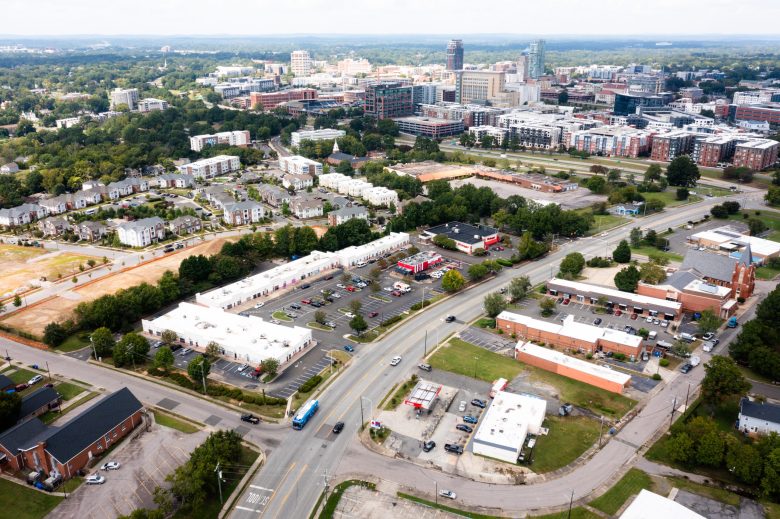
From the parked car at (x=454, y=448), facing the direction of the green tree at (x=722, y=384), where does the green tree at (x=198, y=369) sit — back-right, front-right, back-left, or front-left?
back-left

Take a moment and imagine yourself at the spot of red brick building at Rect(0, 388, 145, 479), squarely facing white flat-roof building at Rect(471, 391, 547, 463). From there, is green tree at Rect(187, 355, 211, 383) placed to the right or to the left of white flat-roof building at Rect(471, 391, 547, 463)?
left

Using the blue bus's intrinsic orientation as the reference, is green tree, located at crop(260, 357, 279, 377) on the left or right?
on its right

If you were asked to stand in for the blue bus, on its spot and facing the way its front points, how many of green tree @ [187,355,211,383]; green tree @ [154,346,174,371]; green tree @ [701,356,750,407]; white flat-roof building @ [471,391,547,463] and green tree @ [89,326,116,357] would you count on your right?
3

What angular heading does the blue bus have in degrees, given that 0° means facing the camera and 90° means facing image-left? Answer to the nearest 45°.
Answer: approximately 45°

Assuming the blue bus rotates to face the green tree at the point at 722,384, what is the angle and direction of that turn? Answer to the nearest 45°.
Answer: approximately 135° to its left

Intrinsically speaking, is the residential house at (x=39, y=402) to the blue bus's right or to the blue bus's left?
on its right

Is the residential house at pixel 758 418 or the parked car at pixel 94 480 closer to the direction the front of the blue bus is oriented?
the parked car

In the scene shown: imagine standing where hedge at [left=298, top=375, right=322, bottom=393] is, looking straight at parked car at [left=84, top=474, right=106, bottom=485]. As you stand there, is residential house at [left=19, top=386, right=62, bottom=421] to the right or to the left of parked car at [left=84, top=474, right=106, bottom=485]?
right

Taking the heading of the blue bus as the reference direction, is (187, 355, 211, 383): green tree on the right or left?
on its right
